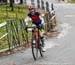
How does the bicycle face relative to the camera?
toward the camera
